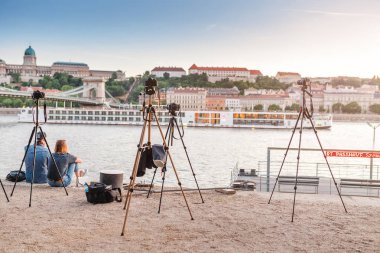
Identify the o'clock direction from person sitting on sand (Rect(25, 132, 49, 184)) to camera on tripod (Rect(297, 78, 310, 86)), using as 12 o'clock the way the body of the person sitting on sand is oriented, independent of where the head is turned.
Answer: The camera on tripod is roughly at 4 o'clock from the person sitting on sand.

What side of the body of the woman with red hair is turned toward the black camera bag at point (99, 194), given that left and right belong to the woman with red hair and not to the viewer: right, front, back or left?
right

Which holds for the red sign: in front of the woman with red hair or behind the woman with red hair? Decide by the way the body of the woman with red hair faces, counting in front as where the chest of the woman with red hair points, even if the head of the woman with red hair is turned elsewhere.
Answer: in front

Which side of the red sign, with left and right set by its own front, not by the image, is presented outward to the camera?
front

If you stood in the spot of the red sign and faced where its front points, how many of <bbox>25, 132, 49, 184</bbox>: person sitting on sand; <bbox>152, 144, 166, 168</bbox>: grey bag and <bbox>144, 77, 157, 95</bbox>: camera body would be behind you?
0

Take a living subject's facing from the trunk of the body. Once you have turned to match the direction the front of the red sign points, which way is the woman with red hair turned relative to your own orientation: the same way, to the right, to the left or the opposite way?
the opposite way

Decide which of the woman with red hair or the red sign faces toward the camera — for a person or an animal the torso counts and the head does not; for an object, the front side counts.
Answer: the red sign

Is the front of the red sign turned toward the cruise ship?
no

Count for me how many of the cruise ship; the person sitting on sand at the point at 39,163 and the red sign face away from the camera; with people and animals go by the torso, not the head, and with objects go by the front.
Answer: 1

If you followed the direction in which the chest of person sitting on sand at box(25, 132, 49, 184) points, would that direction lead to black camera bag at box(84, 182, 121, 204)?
no

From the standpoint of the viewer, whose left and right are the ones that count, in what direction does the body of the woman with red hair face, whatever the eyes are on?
facing away from the viewer and to the right of the viewer

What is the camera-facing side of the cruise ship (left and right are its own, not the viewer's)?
right

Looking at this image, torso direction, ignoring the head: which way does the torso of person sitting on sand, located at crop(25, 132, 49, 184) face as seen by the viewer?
away from the camera

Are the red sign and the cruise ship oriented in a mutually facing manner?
no

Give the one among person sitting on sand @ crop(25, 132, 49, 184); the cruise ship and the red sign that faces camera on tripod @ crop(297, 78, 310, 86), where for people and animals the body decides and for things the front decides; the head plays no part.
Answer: the red sign

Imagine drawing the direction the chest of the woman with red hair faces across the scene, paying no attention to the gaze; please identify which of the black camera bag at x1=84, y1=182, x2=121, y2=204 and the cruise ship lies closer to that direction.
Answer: the cruise ship

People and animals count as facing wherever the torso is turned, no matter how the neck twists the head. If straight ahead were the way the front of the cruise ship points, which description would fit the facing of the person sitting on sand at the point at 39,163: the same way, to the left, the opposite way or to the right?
to the left

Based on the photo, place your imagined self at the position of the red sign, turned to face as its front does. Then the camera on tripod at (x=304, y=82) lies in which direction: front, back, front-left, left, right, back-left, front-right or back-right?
front
